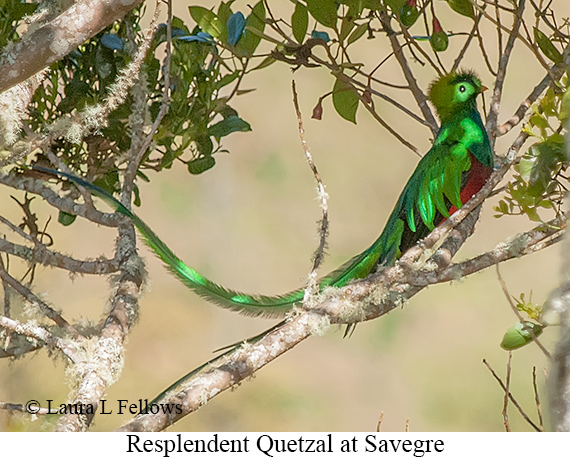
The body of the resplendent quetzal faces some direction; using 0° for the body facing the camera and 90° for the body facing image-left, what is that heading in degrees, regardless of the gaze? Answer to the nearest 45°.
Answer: approximately 270°
